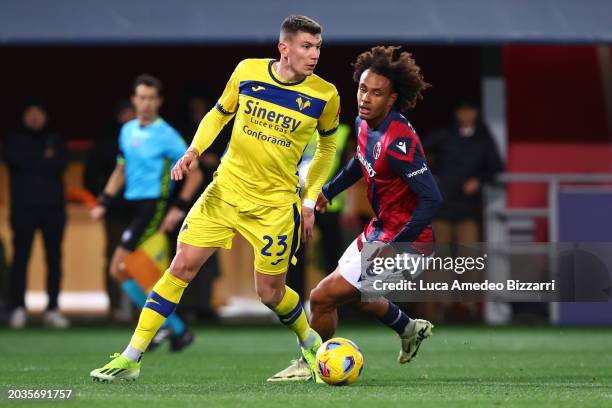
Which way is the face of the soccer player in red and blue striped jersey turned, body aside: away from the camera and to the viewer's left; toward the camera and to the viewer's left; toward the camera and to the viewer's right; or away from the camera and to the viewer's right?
toward the camera and to the viewer's left

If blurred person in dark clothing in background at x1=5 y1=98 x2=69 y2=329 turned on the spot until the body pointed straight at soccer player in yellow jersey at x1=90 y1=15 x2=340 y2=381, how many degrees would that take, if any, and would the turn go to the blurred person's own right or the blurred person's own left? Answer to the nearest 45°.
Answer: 0° — they already face them

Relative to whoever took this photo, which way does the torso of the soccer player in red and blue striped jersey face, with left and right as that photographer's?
facing the viewer and to the left of the viewer

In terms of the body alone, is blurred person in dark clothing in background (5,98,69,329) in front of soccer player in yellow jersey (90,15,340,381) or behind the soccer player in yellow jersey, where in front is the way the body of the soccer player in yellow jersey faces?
behind

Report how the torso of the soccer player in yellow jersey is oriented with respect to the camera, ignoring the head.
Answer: toward the camera

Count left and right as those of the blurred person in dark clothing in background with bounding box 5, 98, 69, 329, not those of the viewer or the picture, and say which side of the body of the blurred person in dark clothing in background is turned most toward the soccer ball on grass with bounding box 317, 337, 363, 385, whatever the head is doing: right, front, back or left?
front

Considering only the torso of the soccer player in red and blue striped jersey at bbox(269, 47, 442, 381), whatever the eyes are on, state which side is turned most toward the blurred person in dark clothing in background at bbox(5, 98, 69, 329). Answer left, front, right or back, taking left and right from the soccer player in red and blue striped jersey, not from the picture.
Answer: right

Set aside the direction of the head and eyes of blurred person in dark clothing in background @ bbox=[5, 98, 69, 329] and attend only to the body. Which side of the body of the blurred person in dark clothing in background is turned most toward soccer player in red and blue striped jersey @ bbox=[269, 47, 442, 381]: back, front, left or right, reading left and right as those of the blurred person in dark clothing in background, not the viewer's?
front

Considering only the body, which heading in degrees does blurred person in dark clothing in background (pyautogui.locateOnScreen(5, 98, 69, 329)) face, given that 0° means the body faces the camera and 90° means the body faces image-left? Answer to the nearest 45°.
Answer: approximately 0°
